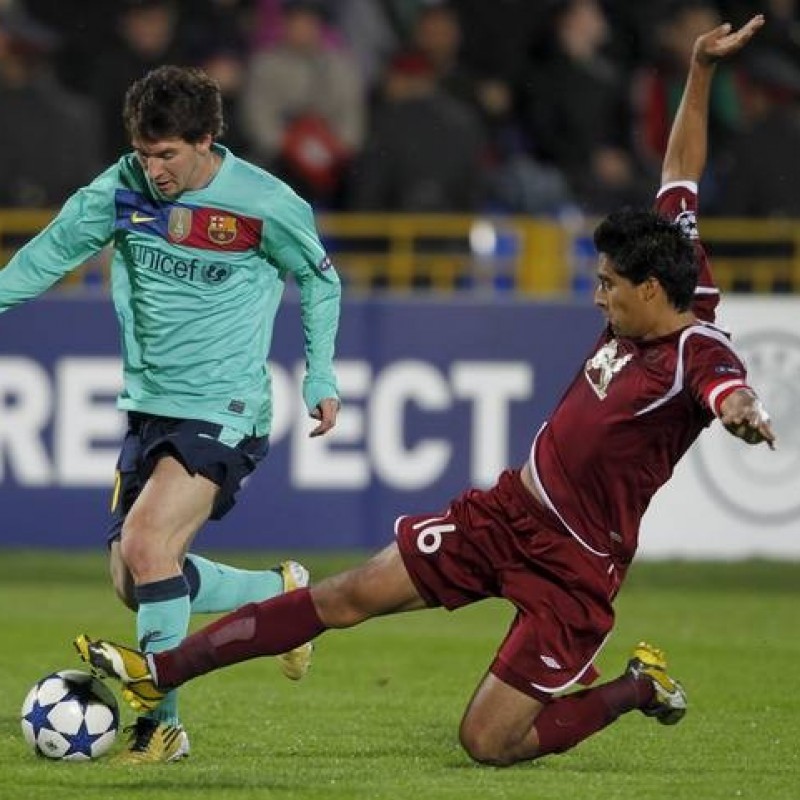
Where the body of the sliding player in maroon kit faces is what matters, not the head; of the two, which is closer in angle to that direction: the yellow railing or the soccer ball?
the soccer ball

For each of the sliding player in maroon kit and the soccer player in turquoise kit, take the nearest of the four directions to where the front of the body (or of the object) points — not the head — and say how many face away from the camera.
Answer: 0

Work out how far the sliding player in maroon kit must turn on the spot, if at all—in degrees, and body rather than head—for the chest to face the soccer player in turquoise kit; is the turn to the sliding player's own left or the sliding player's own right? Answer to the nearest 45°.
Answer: approximately 45° to the sliding player's own right

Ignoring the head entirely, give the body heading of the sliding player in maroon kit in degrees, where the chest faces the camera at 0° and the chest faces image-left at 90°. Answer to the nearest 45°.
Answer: approximately 45°

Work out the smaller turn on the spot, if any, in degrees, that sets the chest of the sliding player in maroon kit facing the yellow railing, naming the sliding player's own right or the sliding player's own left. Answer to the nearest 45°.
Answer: approximately 135° to the sliding player's own right

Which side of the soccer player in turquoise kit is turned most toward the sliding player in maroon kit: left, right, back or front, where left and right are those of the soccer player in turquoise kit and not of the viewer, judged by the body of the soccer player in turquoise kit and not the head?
left

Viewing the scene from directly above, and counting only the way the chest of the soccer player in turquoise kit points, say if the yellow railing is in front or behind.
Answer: behind

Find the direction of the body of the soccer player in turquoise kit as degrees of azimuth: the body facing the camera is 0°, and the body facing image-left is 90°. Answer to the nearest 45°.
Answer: approximately 45°

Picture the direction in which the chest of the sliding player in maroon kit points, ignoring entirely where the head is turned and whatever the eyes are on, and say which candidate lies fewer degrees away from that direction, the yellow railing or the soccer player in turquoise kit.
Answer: the soccer player in turquoise kit

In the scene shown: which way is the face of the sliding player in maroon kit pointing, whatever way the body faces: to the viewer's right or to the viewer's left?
to the viewer's left
